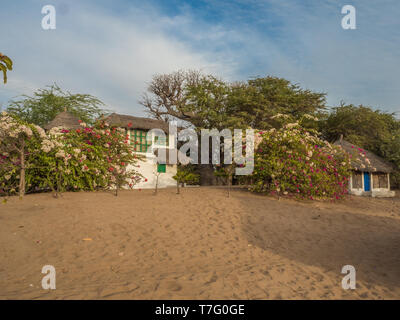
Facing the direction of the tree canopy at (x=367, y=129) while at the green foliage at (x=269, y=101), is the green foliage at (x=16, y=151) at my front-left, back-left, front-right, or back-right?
back-right

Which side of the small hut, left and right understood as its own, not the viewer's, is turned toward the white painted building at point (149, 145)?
right

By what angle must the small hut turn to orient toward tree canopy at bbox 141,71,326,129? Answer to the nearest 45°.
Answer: approximately 90° to its right

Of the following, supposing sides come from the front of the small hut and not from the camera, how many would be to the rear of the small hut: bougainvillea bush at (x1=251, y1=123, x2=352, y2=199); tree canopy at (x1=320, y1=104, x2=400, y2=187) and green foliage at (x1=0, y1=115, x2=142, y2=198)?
1

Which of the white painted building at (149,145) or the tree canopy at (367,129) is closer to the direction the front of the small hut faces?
the white painted building

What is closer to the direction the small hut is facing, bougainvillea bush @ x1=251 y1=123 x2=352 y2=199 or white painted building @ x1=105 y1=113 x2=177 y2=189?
the bougainvillea bush

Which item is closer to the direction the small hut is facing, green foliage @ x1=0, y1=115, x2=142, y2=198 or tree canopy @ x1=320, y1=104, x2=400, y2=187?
the green foliage

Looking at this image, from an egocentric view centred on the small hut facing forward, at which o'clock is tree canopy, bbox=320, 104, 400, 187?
The tree canopy is roughly at 6 o'clock from the small hut.

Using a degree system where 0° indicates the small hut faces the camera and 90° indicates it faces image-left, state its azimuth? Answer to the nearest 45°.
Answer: approximately 0°
